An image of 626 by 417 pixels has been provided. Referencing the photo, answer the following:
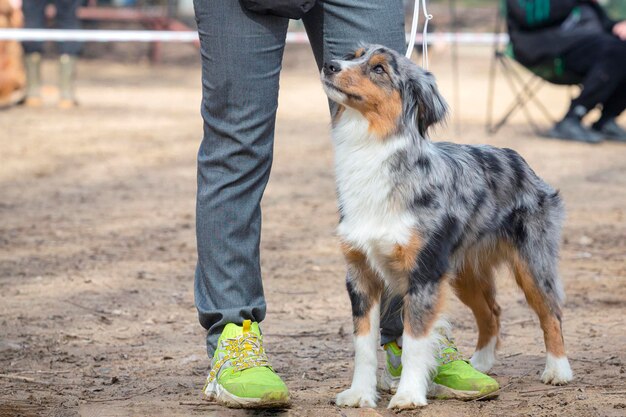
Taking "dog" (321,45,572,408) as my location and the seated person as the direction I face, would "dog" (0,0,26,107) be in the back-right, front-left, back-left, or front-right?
front-left

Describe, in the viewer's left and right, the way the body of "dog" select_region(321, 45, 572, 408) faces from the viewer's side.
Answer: facing the viewer and to the left of the viewer

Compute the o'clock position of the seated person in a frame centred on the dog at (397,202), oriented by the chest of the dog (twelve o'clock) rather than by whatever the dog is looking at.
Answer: The seated person is roughly at 5 o'clock from the dog.

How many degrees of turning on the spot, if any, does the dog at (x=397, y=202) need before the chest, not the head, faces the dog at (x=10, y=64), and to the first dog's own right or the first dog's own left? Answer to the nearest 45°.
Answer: approximately 90° to the first dog's own right
